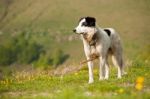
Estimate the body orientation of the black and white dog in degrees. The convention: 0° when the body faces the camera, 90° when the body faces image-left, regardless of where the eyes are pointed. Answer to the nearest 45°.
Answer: approximately 45°
